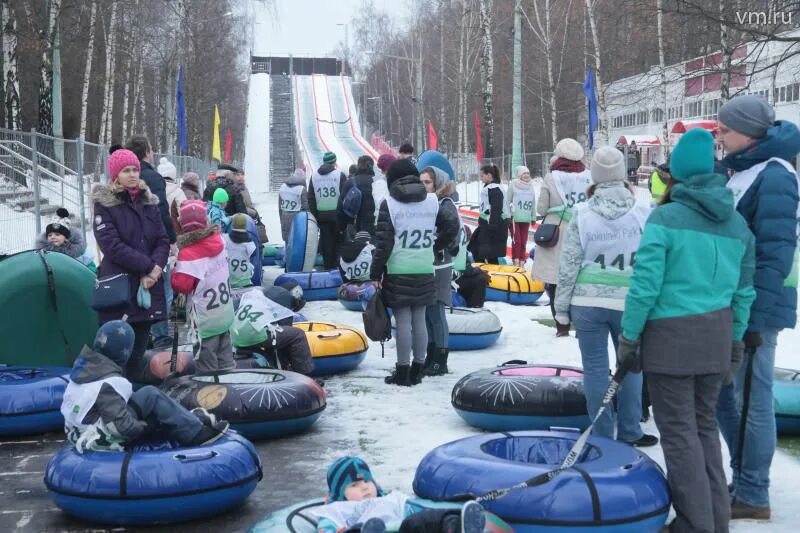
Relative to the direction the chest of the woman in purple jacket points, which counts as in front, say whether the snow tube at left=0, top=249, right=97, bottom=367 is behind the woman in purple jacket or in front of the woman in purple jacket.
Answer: behind

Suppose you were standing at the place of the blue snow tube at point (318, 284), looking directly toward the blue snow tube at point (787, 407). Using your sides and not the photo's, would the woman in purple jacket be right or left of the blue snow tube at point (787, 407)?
right

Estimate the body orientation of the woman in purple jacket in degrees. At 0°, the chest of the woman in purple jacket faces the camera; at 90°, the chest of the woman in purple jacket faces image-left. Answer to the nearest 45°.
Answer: approximately 315°

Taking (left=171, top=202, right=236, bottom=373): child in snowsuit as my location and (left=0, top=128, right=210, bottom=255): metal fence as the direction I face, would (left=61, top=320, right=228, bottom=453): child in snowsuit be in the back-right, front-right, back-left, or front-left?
back-left

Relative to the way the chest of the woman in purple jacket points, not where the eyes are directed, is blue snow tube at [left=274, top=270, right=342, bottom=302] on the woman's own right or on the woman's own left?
on the woman's own left
